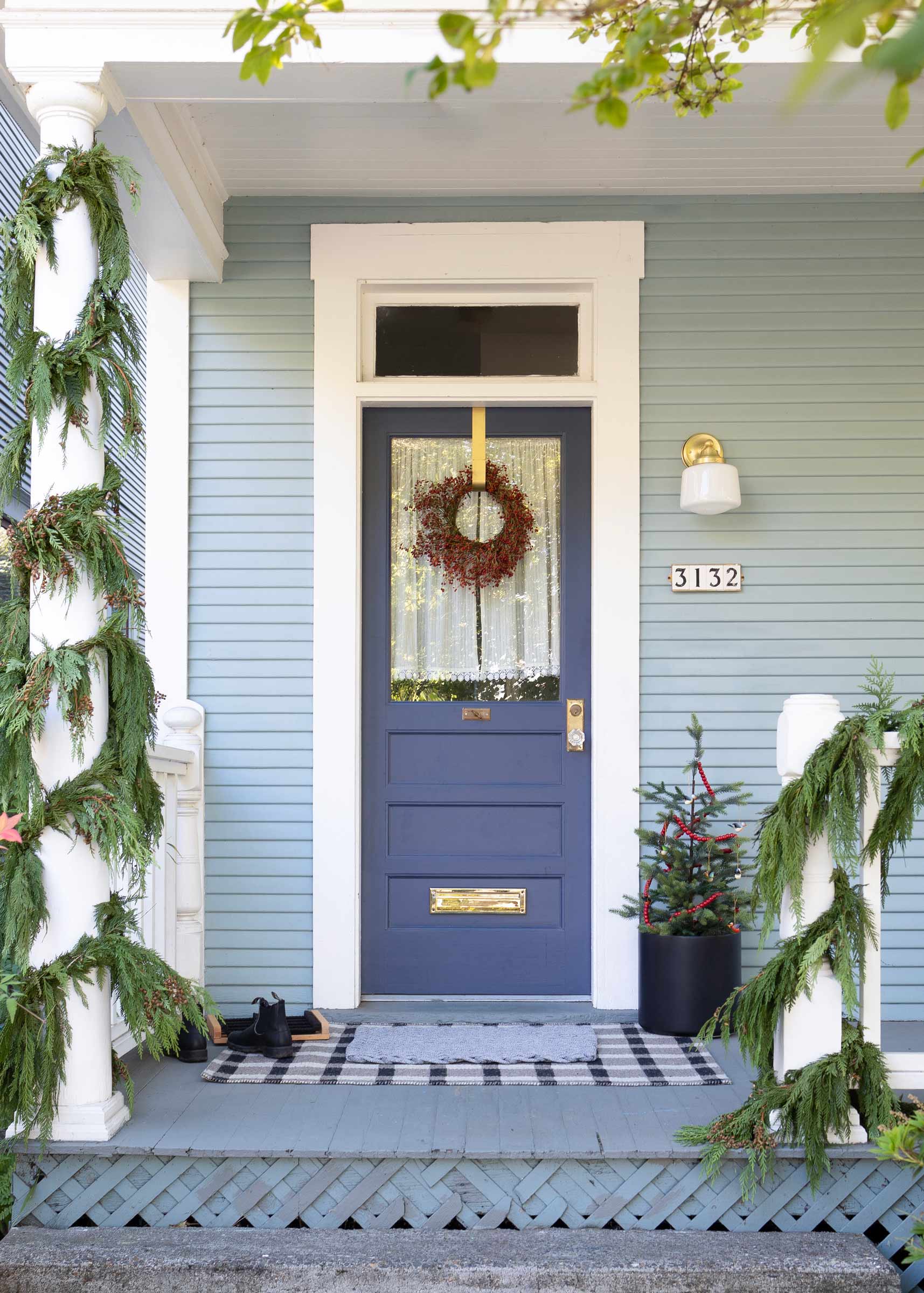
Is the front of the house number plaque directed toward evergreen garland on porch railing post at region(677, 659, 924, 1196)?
yes

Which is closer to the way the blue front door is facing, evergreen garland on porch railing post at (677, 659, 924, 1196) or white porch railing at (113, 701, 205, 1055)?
the evergreen garland on porch railing post

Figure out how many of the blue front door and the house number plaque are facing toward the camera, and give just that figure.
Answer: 2

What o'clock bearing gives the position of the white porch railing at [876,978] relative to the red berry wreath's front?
The white porch railing is roughly at 11 o'clock from the red berry wreath.

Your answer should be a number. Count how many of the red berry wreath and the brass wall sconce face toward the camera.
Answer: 2

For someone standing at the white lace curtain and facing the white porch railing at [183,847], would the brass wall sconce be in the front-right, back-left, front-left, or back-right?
back-left

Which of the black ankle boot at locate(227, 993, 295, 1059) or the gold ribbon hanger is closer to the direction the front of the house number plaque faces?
the black ankle boot

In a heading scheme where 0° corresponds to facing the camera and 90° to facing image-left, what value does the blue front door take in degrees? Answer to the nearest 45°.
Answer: approximately 0°
